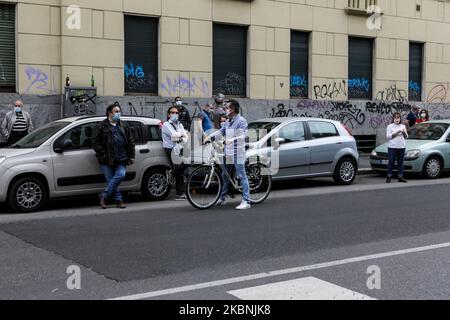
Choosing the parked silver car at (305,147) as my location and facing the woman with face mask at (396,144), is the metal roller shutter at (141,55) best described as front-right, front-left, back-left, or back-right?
back-left

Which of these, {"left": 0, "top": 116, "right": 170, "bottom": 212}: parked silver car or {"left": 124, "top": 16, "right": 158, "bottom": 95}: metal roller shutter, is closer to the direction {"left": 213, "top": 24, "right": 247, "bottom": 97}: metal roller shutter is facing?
the parked silver car

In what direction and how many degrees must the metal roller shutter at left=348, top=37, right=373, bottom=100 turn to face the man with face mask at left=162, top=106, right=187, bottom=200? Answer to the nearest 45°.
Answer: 0° — it already faces them

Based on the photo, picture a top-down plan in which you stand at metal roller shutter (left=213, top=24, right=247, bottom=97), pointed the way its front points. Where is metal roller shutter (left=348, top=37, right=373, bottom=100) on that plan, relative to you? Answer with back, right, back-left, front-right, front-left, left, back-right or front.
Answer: back-left

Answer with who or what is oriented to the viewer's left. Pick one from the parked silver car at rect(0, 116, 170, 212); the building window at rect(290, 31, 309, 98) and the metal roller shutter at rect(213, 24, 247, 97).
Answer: the parked silver car

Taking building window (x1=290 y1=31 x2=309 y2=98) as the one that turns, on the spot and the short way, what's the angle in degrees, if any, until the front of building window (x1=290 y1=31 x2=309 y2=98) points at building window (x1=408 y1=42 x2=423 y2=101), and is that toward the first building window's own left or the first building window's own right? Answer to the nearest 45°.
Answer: approximately 135° to the first building window's own left

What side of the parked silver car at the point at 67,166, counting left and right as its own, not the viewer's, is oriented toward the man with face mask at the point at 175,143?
back

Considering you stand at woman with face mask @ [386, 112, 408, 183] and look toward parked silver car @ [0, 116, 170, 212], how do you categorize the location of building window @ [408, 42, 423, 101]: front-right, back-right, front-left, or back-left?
back-right

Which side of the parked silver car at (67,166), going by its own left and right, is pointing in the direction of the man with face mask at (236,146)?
back

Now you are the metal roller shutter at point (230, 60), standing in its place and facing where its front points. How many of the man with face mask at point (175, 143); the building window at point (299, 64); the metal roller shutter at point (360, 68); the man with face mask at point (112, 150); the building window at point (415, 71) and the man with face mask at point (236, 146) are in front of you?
3

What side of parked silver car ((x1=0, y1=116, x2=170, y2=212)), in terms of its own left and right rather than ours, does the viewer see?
left

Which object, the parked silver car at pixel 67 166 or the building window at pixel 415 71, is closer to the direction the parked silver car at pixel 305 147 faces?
the parked silver car

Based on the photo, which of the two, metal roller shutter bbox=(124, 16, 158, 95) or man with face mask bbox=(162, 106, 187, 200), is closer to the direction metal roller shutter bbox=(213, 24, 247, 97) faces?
the man with face mask

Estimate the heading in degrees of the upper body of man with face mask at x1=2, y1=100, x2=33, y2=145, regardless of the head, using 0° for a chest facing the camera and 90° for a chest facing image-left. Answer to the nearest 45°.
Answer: approximately 0°

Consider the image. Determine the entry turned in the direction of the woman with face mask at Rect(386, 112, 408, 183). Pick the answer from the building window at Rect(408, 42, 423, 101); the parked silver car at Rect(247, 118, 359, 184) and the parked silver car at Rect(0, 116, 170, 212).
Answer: the building window
